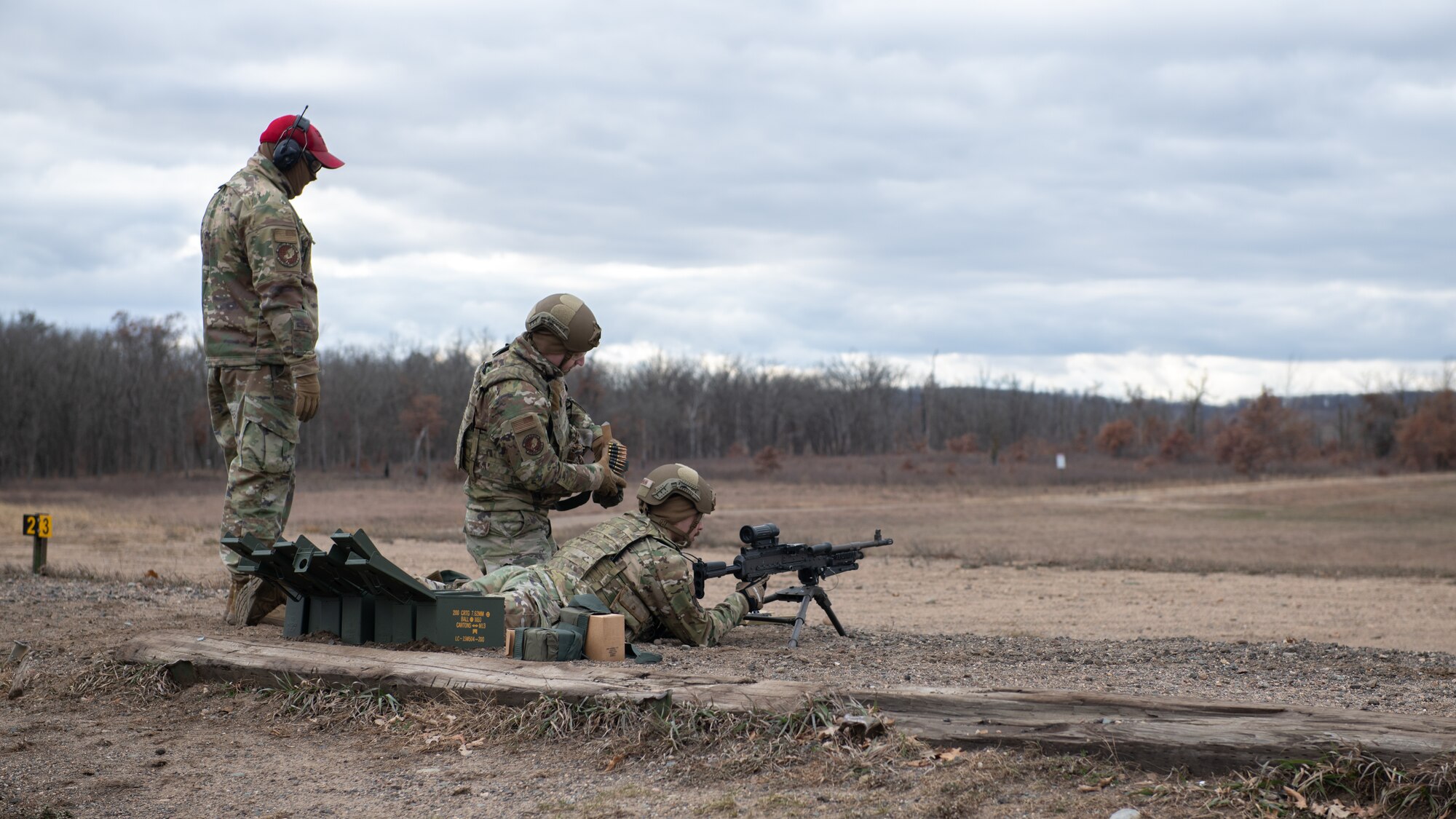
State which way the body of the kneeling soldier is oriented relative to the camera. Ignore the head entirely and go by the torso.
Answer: to the viewer's right

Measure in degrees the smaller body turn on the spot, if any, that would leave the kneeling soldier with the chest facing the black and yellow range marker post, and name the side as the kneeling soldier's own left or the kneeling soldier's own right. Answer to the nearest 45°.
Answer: approximately 135° to the kneeling soldier's own left

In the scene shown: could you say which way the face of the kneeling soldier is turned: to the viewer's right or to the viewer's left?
to the viewer's right

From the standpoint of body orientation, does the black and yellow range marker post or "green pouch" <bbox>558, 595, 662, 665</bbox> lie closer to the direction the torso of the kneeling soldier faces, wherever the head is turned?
the green pouch

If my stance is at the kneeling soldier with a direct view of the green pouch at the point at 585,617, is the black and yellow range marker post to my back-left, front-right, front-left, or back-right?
back-right

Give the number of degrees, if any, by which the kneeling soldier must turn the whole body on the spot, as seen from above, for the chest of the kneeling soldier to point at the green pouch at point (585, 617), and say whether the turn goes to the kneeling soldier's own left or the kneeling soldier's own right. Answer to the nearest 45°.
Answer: approximately 90° to the kneeling soldier's own right

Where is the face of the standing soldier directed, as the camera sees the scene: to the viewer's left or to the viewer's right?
to the viewer's right

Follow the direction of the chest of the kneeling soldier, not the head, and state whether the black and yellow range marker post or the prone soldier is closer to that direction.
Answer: the prone soldier

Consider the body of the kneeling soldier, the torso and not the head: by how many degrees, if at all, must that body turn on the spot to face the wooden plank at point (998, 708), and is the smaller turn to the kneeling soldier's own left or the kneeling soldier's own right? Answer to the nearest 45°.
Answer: approximately 45° to the kneeling soldier's own right
